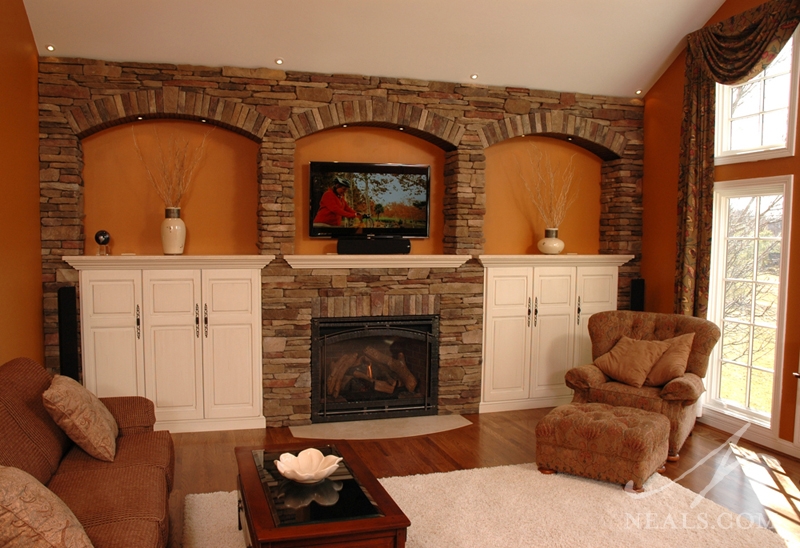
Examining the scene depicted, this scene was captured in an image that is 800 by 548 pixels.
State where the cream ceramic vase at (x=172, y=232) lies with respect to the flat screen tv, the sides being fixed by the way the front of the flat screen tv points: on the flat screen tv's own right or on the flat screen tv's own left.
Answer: on the flat screen tv's own right

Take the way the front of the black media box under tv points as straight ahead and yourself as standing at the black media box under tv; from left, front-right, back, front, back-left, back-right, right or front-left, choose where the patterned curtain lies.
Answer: left

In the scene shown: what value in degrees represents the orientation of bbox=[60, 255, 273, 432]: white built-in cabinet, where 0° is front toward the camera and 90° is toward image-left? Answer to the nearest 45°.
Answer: approximately 0°

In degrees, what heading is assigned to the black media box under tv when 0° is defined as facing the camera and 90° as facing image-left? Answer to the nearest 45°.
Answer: approximately 0°

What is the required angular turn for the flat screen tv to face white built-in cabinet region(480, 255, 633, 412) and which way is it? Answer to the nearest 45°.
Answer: approximately 90° to its left

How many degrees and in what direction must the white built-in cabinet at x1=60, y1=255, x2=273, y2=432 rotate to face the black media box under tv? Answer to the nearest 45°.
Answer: approximately 90° to its left

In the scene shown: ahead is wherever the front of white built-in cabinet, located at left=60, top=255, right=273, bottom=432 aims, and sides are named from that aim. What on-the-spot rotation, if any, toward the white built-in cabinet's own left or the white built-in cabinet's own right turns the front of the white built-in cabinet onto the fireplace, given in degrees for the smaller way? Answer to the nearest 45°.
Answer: approximately 90° to the white built-in cabinet's own left

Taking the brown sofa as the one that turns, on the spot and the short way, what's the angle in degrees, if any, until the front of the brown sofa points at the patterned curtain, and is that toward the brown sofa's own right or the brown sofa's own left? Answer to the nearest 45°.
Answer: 0° — it already faces it

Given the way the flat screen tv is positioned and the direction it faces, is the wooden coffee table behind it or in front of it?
in front

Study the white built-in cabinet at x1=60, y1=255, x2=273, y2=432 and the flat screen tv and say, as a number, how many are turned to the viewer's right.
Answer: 0

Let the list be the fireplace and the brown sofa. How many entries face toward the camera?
1

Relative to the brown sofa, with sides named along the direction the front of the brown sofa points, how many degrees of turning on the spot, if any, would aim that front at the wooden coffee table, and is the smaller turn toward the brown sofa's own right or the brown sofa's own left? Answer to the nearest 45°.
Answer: approximately 45° to the brown sofa's own right
